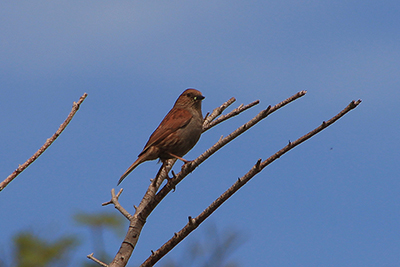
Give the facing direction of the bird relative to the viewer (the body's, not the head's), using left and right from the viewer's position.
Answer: facing to the right of the viewer

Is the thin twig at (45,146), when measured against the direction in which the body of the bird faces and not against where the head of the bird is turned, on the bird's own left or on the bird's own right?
on the bird's own right

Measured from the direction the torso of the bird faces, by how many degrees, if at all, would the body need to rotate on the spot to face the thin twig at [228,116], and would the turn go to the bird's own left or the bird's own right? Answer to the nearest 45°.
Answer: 0° — it already faces it

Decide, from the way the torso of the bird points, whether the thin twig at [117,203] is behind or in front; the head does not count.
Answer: behind
